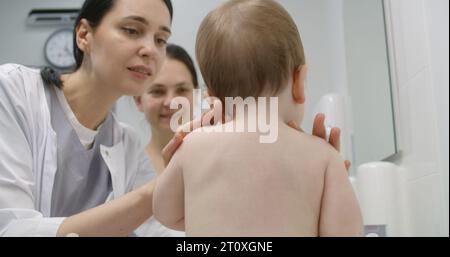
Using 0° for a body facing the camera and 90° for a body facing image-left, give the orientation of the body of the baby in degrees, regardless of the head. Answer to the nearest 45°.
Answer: approximately 180°

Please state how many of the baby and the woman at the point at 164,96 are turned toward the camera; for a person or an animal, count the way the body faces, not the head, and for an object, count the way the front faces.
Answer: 1

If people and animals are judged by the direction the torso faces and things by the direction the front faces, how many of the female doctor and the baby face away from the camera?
1

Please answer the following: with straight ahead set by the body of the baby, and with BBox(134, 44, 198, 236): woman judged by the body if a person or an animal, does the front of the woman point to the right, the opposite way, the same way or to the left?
the opposite way

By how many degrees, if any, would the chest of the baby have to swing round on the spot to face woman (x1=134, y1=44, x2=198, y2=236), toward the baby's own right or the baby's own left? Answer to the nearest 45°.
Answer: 0° — they already face them

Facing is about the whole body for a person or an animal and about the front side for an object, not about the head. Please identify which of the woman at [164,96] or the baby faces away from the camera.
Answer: the baby

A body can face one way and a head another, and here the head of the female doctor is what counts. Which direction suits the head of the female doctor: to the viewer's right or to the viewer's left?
to the viewer's right

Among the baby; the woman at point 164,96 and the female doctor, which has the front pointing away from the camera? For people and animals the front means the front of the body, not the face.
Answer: the baby

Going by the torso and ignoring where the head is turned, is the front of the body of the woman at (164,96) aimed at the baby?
yes
